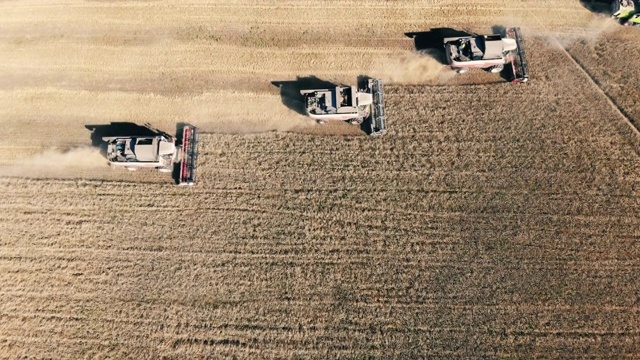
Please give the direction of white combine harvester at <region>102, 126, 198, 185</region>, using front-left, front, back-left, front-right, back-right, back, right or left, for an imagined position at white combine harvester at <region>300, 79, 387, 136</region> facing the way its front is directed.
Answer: back

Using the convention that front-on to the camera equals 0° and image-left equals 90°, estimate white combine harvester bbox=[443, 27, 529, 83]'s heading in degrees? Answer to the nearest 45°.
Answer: approximately 270°

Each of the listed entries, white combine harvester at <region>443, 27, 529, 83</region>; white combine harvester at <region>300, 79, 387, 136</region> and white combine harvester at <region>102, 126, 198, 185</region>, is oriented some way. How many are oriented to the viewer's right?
3

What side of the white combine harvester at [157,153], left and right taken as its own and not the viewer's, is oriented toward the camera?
right

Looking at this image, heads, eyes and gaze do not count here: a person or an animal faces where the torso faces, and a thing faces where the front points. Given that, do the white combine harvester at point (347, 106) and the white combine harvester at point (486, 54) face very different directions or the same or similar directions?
same or similar directions

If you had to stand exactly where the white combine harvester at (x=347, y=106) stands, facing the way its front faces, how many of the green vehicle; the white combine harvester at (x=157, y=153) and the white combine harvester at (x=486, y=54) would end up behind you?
1

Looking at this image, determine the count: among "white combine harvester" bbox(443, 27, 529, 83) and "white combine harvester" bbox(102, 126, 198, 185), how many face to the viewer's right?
2

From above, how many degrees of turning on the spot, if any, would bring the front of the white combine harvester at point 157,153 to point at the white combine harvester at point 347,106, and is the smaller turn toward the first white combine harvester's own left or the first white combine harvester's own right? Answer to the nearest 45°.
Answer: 0° — it already faces it

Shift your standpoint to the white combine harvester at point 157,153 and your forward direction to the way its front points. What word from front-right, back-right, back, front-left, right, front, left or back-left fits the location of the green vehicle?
front

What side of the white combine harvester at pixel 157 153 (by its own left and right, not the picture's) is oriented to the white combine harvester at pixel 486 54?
front

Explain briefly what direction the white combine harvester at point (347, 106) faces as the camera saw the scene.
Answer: facing to the right of the viewer

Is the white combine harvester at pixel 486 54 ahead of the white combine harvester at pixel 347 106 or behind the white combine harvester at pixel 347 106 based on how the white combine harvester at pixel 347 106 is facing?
ahead

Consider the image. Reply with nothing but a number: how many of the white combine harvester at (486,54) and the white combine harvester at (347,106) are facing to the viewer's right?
2

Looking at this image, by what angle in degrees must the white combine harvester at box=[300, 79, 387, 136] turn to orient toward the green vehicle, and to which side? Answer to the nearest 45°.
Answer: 0° — it already faces it

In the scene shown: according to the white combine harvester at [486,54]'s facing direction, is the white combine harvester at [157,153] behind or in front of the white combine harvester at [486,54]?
behind

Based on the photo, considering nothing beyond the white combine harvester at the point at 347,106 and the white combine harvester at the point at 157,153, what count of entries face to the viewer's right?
2
